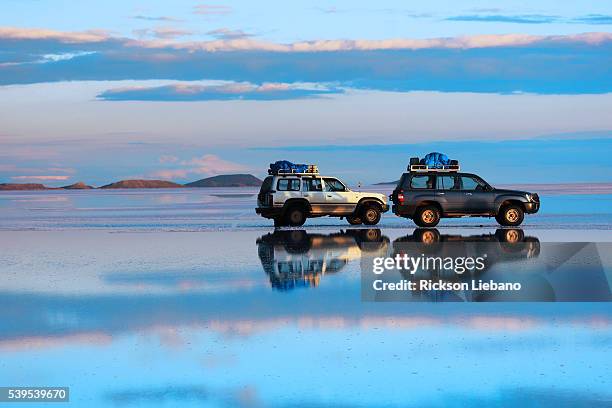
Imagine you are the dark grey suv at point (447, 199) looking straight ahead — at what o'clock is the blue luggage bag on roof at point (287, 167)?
The blue luggage bag on roof is roughly at 6 o'clock from the dark grey suv.

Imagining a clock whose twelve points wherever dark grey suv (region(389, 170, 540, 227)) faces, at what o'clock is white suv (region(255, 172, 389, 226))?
The white suv is roughly at 6 o'clock from the dark grey suv.

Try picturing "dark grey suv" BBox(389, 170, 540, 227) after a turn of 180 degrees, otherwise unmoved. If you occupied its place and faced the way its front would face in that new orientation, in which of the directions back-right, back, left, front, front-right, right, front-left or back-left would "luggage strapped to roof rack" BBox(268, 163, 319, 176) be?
front

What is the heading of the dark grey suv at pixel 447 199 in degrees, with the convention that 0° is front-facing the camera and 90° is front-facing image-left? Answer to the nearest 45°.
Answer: approximately 270°
